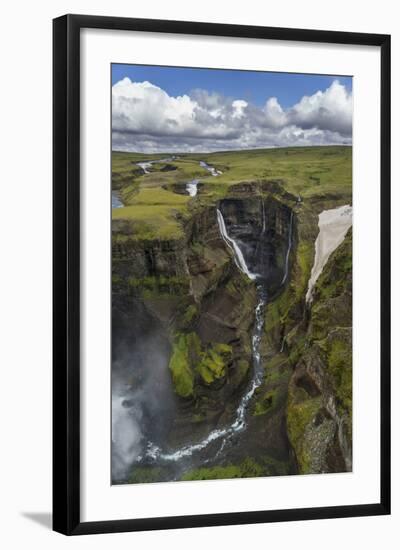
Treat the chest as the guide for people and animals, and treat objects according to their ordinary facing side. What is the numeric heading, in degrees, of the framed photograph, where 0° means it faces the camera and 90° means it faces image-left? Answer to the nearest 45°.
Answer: approximately 315°
